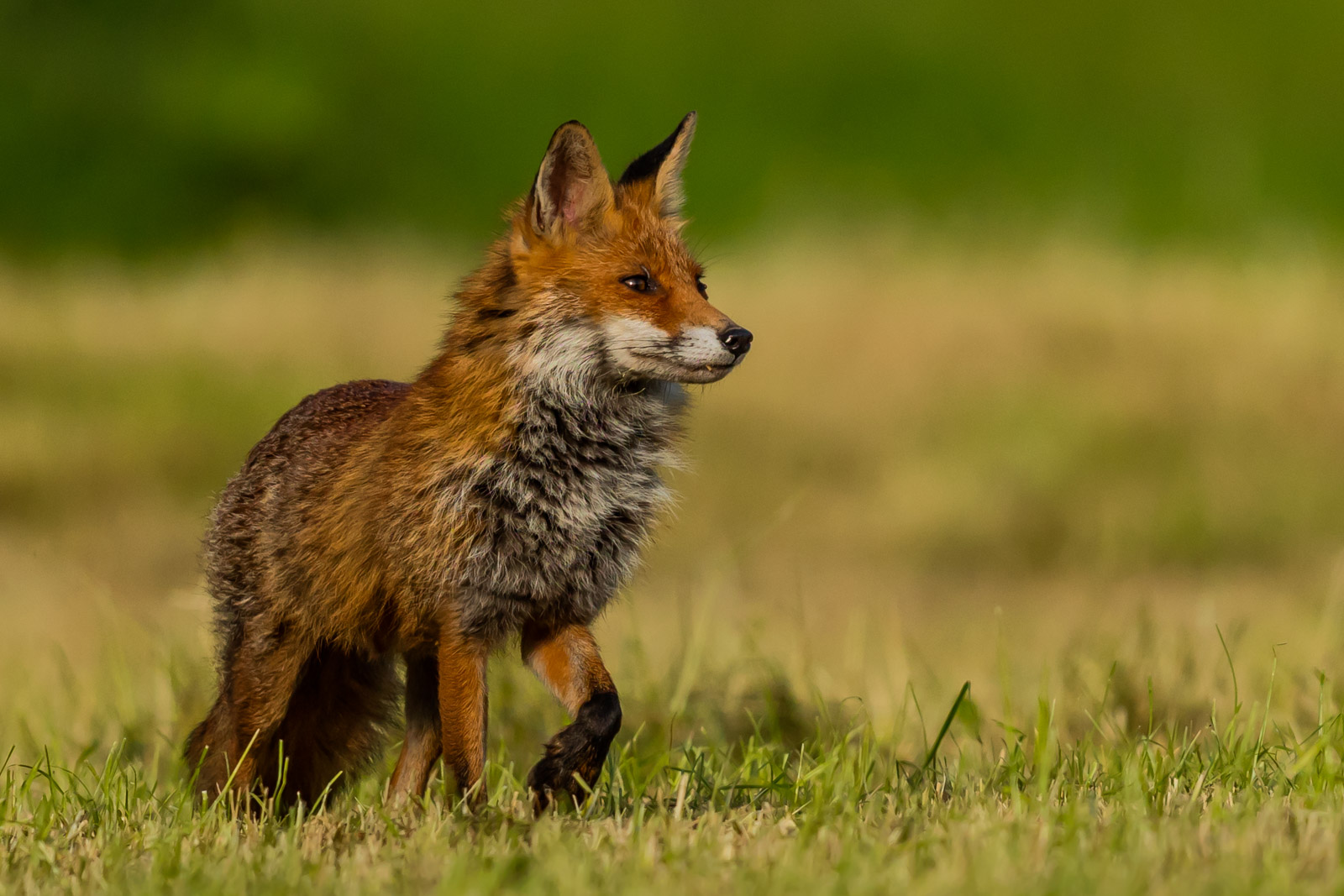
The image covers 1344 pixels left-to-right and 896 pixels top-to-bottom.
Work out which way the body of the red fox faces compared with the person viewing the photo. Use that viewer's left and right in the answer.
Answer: facing the viewer and to the right of the viewer
